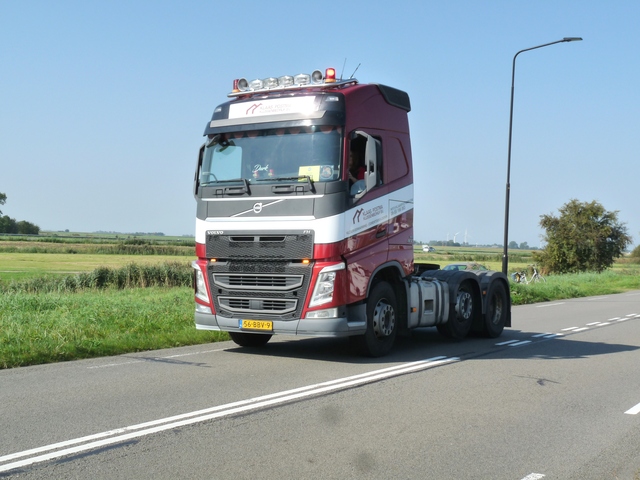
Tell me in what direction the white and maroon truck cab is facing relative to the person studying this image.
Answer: facing the viewer and to the left of the viewer
